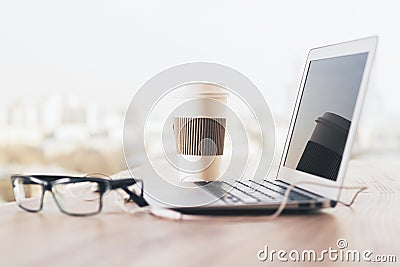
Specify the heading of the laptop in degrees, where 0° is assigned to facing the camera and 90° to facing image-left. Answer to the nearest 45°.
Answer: approximately 90°

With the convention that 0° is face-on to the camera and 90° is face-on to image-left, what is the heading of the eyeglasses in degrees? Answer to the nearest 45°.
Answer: approximately 45°

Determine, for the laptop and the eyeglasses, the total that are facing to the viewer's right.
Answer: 0

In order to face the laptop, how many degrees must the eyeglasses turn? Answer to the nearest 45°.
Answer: approximately 135° to its left

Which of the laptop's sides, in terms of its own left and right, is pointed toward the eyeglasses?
front
